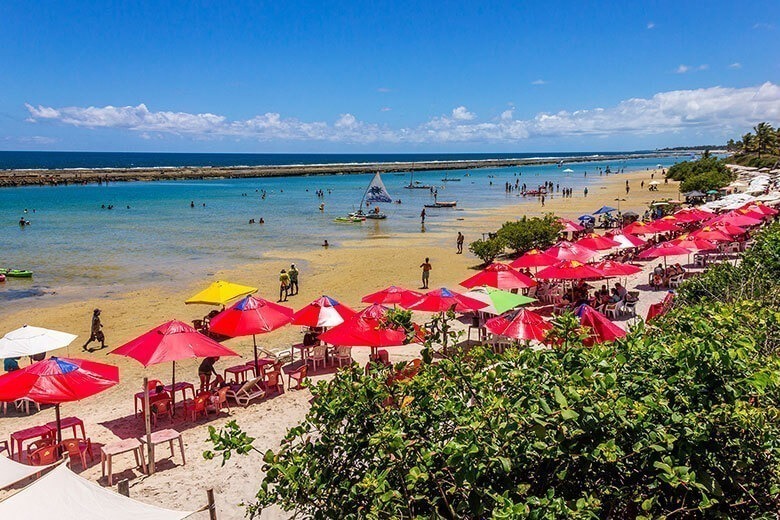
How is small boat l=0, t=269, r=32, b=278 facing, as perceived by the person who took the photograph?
facing to the right of the viewer

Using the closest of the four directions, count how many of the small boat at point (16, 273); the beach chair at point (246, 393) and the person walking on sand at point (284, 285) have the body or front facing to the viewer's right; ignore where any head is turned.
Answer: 1

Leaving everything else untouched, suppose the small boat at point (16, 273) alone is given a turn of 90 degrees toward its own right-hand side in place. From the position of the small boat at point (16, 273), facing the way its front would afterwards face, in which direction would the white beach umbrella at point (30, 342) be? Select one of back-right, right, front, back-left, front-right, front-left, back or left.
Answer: front

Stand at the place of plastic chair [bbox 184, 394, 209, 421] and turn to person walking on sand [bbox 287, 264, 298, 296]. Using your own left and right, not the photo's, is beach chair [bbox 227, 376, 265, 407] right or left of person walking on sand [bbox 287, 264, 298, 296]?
right
